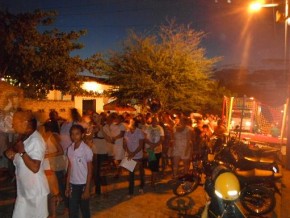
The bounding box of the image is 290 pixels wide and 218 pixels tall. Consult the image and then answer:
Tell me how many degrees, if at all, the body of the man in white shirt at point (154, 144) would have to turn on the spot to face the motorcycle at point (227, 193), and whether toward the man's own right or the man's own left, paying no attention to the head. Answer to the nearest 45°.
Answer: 0° — they already face it

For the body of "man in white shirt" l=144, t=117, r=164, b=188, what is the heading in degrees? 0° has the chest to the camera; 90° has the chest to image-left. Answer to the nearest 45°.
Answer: approximately 0°

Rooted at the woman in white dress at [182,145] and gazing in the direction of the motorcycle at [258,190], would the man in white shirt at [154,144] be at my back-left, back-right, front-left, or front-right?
back-right

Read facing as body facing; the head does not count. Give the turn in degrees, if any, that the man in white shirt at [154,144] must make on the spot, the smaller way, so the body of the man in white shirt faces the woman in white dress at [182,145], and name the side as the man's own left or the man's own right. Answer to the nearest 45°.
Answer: approximately 90° to the man's own left

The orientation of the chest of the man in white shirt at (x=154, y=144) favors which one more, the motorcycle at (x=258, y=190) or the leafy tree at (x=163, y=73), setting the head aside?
the motorcycle
